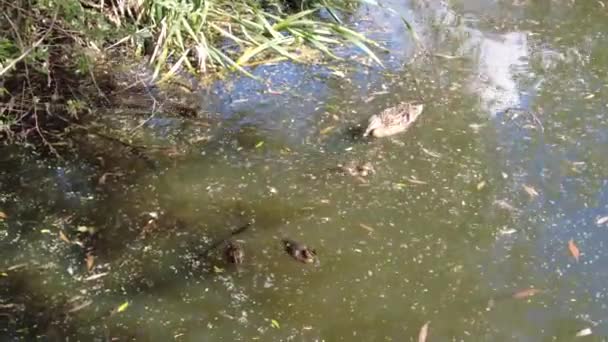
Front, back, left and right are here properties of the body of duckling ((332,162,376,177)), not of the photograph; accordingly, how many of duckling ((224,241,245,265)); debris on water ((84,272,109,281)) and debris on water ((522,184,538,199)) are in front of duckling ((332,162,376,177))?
1

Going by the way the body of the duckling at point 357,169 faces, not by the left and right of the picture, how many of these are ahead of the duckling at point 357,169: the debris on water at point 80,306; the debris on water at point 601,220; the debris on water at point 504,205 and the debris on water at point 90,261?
2

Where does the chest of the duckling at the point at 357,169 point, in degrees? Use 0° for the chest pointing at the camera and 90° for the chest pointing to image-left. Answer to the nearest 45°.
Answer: approximately 270°

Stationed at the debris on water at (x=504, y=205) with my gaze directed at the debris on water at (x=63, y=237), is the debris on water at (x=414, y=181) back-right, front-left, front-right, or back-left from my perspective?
front-right

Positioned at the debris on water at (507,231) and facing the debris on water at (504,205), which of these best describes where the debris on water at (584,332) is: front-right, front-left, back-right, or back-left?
back-right

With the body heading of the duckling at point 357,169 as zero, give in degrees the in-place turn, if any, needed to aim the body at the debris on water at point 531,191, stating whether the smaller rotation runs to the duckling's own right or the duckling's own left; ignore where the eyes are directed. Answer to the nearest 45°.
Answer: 0° — it already faces it

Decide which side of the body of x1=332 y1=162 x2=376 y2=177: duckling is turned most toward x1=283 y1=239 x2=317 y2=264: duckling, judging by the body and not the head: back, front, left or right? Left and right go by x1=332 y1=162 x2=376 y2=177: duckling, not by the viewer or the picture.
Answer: right

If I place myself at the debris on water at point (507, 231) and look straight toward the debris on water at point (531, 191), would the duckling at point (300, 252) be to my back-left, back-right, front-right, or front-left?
back-left

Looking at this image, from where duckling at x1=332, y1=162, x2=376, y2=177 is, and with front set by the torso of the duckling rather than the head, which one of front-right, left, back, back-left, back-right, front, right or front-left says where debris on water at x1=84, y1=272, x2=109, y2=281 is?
front-left
